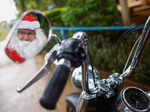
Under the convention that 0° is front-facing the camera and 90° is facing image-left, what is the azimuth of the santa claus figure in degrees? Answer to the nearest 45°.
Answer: approximately 0°

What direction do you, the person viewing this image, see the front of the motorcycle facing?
facing away from the viewer and to the left of the viewer
